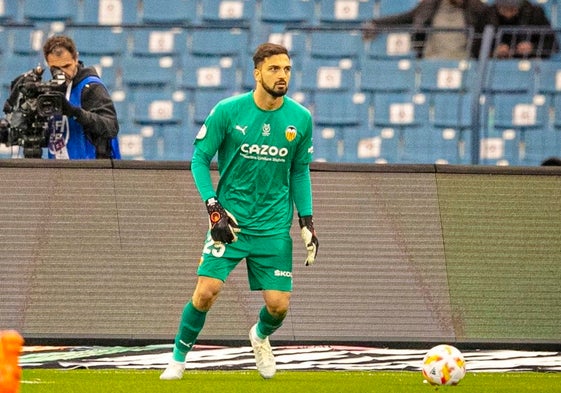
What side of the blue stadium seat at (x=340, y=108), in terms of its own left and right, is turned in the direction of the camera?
front

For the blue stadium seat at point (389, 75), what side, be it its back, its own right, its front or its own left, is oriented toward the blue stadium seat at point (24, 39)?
right

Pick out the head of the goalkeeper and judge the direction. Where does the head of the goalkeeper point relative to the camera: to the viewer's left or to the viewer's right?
to the viewer's right

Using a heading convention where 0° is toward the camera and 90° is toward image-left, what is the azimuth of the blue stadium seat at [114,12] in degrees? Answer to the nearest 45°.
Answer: approximately 0°

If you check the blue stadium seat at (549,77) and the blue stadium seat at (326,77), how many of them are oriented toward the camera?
2

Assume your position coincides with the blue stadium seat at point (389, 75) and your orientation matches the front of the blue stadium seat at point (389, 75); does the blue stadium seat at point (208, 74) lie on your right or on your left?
on your right

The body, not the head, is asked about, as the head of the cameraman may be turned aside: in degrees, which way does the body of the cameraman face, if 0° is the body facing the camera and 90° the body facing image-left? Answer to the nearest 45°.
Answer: approximately 45°

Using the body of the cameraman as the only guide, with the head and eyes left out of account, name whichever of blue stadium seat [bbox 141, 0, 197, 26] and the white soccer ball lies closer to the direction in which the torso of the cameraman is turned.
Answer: the white soccer ball

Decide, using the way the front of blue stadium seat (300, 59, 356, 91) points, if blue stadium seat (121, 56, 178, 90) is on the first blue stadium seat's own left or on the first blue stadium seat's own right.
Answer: on the first blue stadium seat's own right

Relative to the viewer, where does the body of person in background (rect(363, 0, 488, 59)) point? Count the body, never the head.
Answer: toward the camera

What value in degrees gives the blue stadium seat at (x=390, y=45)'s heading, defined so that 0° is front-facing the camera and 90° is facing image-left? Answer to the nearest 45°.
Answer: approximately 0°

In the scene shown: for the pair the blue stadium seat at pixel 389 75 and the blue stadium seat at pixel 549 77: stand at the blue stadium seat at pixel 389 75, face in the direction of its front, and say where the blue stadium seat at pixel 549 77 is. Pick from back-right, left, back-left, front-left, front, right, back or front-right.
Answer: left
